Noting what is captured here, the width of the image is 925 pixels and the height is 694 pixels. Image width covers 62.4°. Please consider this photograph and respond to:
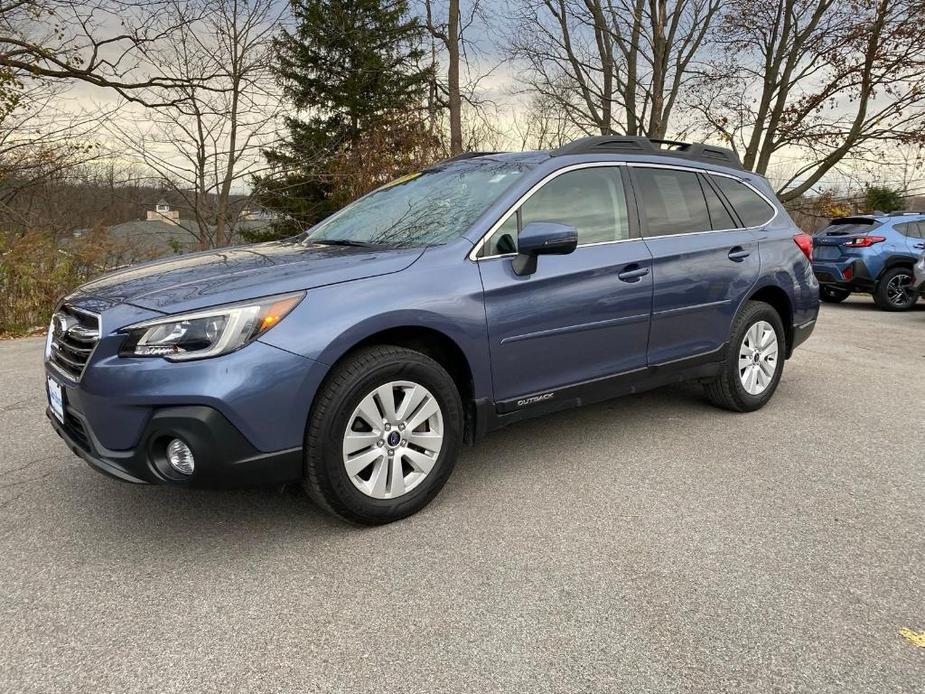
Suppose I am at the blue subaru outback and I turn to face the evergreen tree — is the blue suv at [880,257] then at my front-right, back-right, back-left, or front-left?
front-right

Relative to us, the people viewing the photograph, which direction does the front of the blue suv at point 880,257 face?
facing away from the viewer and to the right of the viewer

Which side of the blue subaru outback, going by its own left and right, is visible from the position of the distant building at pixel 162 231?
right

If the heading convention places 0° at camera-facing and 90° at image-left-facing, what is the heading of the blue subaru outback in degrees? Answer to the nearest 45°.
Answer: approximately 45°

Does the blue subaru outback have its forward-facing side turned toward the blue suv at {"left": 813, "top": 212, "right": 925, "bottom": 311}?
no

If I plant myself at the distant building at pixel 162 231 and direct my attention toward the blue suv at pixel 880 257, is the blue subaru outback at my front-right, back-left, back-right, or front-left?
front-right

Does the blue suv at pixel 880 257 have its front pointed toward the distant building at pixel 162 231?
no

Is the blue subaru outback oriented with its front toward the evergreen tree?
no

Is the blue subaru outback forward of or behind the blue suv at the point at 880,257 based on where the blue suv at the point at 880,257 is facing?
behind

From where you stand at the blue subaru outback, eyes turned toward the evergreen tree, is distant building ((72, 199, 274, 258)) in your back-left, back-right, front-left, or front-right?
front-left
